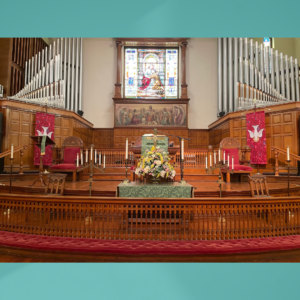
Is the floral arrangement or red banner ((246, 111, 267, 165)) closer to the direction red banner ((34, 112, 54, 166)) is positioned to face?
the floral arrangement

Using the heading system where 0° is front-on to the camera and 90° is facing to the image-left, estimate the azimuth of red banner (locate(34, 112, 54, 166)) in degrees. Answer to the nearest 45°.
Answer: approximately 0°

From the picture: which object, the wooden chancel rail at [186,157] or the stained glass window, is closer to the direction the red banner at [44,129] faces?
the wooden chancel rail

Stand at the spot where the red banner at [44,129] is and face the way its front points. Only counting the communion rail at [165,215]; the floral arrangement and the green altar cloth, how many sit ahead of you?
3

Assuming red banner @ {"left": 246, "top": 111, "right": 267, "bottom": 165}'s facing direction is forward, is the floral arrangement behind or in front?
in front

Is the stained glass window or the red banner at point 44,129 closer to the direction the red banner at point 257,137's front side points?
the red banner

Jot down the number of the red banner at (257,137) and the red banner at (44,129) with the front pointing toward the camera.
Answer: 2

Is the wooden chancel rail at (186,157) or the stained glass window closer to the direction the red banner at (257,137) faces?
the wooden chancel rail

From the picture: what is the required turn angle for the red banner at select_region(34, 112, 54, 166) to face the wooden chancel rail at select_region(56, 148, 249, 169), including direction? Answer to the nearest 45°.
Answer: approximately 45° to its left

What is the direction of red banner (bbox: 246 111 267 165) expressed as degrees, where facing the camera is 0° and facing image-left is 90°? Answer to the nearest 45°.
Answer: approximately 0°

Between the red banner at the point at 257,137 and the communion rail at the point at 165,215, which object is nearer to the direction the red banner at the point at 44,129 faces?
the communion rail

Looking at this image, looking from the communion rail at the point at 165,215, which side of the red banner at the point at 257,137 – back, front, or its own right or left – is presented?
front
